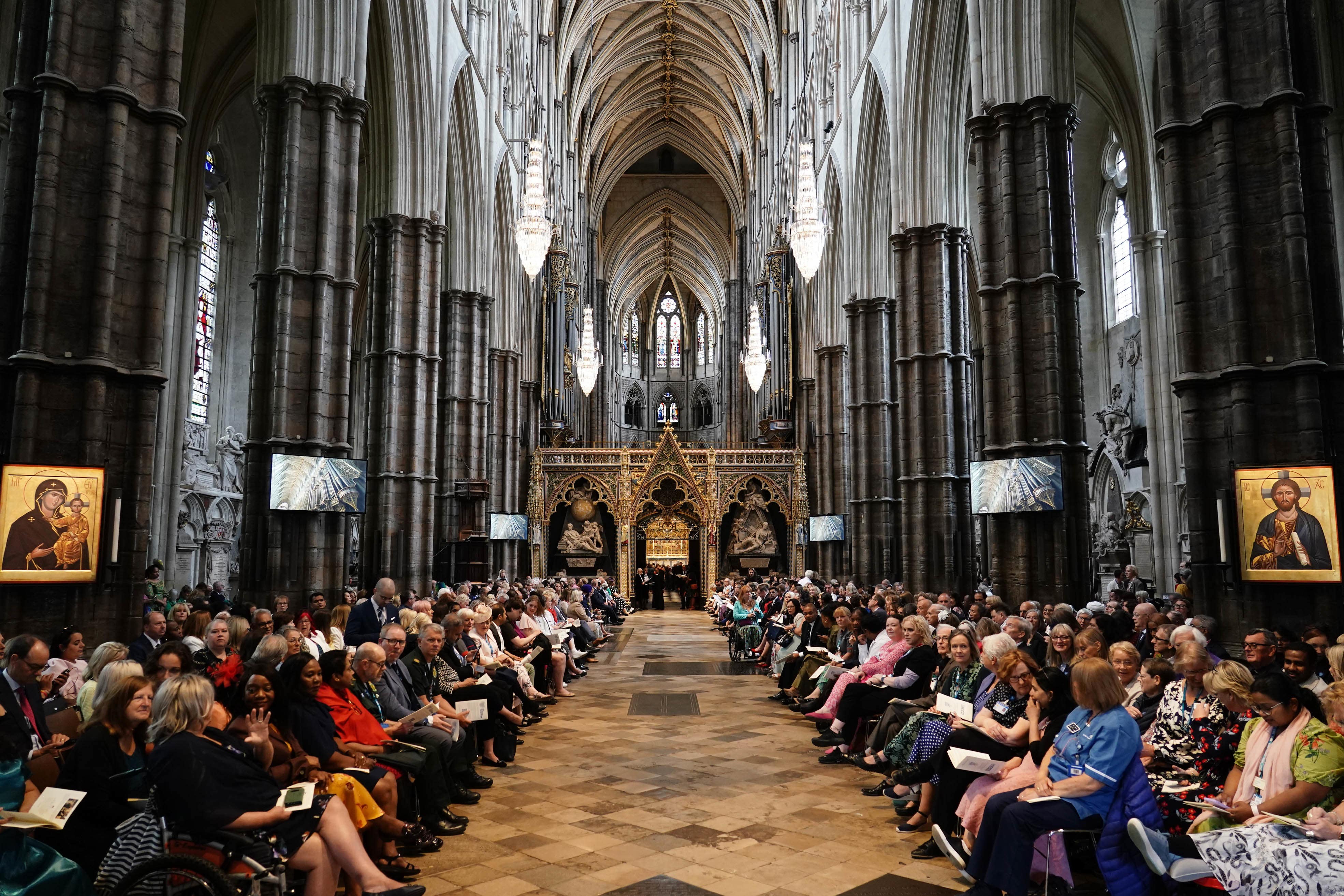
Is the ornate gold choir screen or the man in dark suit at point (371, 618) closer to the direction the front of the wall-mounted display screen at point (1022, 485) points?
the man in dark suit

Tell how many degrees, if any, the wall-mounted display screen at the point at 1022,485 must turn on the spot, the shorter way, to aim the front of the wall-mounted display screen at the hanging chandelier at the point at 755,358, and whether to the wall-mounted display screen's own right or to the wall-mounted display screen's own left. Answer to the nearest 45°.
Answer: approximately 135° to the wall-mounted display screen's own right

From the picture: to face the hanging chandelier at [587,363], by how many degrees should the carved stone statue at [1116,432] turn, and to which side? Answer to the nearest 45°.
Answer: approximately 45° to its right

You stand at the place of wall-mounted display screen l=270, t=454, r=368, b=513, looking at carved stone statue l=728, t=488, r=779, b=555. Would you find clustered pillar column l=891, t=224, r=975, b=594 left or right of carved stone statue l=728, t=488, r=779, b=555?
right

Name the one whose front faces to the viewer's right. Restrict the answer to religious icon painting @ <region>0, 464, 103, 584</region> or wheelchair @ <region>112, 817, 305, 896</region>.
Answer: the wheelchair

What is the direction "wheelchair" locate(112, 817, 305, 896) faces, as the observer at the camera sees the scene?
facing to the right of the viewer

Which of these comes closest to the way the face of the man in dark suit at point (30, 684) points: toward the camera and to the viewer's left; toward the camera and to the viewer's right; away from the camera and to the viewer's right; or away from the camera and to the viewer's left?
toward the camera and to the viewer's right
